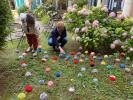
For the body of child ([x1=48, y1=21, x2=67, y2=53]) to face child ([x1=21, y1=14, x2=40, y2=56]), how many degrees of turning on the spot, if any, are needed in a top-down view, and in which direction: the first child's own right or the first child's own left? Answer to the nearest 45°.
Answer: approximately 90° to the first child's own right

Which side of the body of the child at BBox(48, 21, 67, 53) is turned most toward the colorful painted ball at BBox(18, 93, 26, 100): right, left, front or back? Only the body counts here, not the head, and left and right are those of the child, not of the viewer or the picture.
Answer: front

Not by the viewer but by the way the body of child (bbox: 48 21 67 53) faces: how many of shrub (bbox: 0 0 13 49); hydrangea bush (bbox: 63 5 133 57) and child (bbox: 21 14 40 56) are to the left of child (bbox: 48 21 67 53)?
1

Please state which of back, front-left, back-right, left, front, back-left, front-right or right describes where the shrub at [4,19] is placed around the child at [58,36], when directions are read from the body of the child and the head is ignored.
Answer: front-right

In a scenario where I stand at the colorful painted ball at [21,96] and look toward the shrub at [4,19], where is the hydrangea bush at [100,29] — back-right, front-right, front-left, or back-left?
front-right

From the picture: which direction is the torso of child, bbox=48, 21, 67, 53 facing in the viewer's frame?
toward the camera

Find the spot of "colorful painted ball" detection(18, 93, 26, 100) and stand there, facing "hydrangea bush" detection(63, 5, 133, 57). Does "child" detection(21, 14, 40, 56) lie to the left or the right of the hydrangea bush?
left

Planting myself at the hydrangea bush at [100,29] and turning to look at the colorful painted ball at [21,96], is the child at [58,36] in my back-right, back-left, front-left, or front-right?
front-right

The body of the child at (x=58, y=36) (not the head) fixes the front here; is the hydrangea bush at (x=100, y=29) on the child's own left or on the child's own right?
on the child's own left

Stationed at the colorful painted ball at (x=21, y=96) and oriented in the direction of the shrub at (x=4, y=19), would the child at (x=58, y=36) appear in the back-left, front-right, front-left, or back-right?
front-right

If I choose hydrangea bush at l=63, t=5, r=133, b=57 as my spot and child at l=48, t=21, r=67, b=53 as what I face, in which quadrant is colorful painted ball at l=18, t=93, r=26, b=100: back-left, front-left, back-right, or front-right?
front-left

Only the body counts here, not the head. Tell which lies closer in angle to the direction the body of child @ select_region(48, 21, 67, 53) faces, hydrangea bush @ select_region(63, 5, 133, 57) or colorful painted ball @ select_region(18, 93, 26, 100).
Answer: the colorful painted ball

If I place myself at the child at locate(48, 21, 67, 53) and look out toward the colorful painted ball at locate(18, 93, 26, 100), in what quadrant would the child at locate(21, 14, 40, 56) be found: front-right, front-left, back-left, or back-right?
front-right

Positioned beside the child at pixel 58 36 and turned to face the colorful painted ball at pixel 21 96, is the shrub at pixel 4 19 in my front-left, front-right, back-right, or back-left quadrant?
front-right
